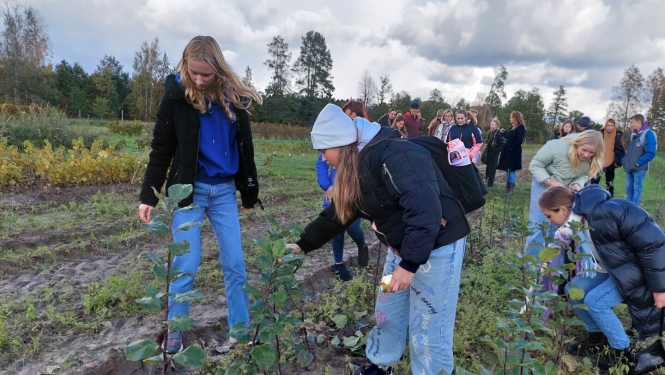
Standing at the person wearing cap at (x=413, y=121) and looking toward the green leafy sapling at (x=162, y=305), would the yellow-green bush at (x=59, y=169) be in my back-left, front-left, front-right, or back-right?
front-right

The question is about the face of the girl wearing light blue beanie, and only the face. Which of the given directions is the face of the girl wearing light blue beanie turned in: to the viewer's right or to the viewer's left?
to the viewer's left

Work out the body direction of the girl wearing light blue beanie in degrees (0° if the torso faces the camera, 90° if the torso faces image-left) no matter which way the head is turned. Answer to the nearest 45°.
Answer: approximately 90°

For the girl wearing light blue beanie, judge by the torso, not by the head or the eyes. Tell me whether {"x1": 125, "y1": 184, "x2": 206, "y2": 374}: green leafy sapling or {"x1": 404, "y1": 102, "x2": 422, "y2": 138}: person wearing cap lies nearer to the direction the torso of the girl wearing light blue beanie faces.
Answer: the green leafy sapling

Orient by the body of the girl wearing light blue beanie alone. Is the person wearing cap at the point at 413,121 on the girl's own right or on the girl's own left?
on the girl's own right

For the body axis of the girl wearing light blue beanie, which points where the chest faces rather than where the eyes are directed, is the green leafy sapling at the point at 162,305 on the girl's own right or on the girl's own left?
on the girl's own left

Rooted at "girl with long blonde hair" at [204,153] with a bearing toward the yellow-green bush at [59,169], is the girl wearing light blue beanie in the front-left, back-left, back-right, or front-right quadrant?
back-right

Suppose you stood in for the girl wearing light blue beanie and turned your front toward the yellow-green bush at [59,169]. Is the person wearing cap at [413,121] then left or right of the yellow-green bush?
right

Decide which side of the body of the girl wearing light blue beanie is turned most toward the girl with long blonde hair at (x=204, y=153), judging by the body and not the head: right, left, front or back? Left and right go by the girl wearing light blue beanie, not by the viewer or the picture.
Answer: front

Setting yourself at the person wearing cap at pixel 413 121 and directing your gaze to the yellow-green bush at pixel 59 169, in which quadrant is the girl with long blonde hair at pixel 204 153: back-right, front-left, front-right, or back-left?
front-left
